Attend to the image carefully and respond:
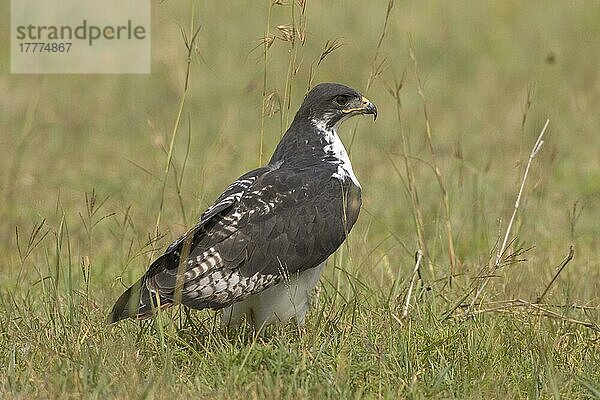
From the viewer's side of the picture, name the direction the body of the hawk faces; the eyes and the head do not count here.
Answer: to the viewer's right

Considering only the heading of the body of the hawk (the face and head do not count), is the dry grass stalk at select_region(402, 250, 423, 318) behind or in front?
in front
